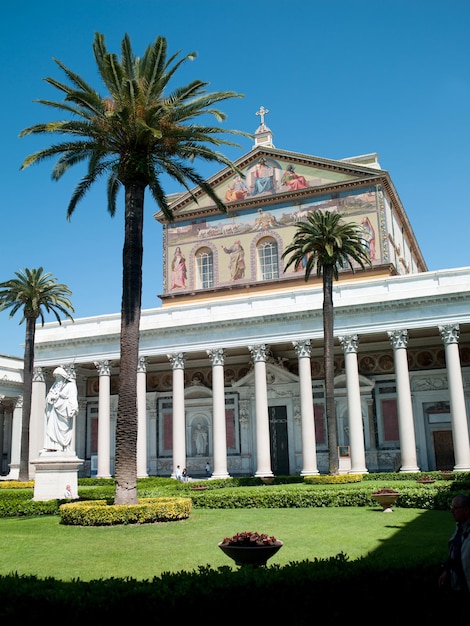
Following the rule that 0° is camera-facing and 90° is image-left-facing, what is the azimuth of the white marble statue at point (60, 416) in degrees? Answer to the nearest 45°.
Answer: approximately 45°

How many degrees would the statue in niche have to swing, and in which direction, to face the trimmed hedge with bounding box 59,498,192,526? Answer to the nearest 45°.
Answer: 0° — it already faces it

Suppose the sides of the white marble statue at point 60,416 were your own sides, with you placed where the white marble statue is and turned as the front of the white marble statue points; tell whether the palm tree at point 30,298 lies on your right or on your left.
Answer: on your right

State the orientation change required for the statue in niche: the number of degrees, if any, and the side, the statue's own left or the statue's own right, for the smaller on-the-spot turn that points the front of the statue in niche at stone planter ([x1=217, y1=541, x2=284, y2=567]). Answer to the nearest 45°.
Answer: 0° — it already faces it

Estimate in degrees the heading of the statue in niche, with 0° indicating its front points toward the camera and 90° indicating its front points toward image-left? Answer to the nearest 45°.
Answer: approximately 0°

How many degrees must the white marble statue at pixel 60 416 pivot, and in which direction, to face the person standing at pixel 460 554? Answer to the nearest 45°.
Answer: approximately 45° to its left

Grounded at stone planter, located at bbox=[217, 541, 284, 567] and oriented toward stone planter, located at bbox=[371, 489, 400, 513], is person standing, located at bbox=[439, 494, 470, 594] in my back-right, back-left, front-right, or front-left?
back-right

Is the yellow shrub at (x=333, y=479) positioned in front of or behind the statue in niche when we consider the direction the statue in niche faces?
in front

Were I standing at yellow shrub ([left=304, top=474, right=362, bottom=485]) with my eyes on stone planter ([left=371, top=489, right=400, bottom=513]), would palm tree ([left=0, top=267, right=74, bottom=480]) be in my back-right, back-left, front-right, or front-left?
back-right

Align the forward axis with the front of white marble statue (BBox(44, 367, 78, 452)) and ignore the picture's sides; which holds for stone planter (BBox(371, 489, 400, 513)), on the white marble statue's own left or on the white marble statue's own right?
on the white marble statue's own left
